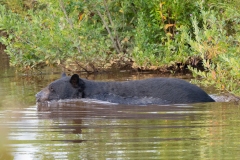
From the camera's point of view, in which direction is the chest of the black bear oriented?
to the viewer's left
